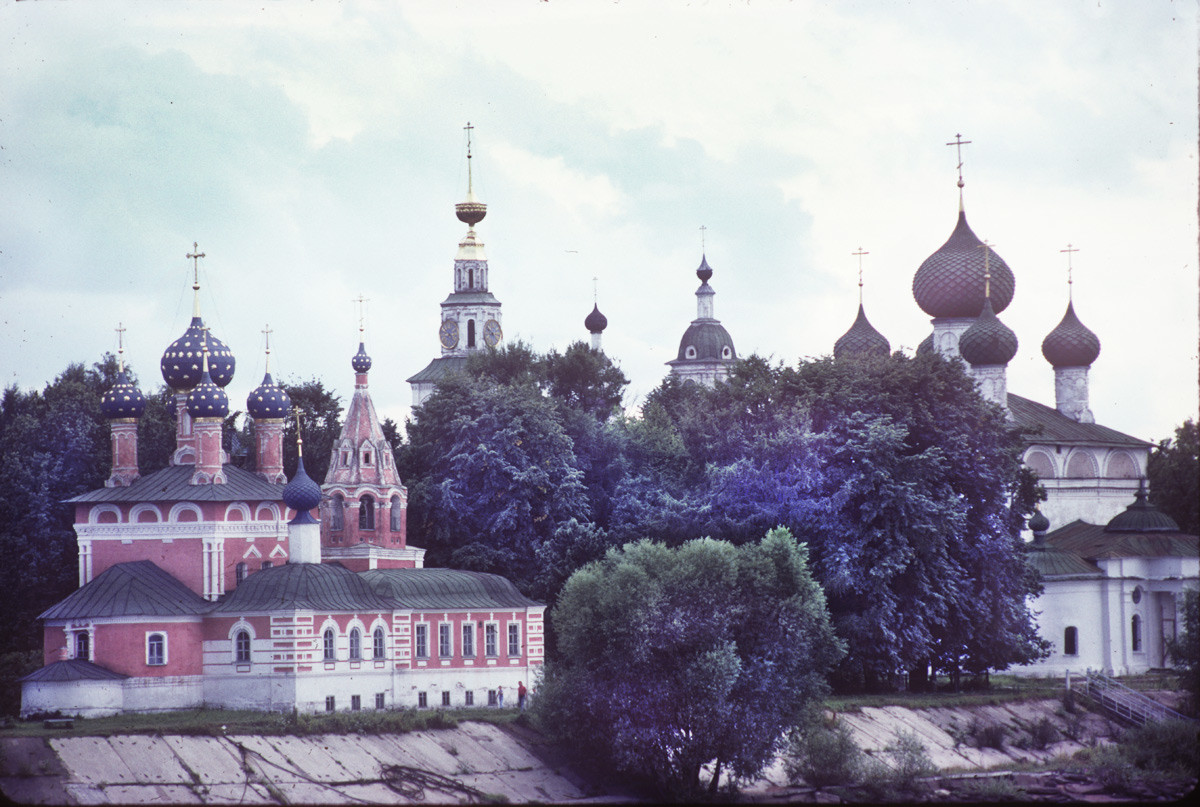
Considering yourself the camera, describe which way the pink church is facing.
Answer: facing away from the viewer and to the right of the viewer
